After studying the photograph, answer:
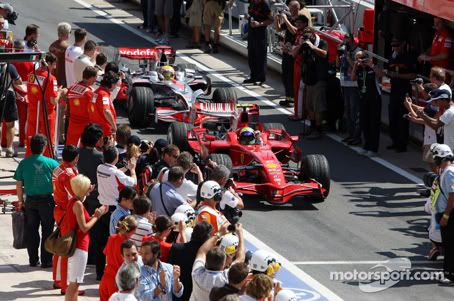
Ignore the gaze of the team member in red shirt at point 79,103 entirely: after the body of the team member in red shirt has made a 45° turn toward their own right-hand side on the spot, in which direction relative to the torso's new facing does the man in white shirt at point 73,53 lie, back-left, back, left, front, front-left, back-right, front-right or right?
left

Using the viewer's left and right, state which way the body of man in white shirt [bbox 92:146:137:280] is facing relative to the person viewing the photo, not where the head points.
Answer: facing away from the viewer and to the right of the viewer

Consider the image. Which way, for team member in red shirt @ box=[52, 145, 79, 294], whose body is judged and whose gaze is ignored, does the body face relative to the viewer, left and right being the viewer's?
facing away from the viewer and to the right of the viewer

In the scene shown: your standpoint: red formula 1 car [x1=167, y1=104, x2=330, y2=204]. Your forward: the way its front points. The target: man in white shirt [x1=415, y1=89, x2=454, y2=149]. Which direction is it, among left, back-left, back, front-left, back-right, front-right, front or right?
front-left

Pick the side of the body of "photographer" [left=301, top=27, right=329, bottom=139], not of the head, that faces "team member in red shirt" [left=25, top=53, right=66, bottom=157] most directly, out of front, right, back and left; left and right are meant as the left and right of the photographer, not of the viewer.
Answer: front

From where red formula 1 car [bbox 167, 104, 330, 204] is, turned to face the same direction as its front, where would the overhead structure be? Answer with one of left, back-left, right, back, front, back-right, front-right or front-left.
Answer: left

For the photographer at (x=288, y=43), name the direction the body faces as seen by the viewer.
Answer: to the viewer's left

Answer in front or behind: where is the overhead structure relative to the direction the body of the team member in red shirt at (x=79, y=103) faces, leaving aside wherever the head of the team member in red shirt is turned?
in front

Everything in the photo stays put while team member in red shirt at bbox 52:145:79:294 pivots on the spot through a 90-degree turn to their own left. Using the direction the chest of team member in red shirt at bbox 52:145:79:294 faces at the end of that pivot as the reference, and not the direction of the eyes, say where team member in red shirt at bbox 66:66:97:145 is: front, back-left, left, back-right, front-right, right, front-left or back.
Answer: front-right

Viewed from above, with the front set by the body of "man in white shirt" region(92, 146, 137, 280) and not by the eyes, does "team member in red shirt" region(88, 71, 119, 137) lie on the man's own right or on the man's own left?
on the man's own left

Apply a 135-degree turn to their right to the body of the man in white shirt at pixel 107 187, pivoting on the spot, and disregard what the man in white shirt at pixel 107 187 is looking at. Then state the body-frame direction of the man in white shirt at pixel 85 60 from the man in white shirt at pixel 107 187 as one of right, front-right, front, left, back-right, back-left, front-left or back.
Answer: back

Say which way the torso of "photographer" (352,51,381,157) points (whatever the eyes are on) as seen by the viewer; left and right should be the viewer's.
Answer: facing the viewer and to the left of the viewer

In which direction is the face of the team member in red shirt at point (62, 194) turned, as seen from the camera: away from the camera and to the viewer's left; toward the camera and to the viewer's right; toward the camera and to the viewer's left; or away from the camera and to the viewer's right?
away from the camera and to the viewer's right

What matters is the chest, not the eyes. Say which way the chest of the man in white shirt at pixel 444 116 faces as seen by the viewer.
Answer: to the viewer's left

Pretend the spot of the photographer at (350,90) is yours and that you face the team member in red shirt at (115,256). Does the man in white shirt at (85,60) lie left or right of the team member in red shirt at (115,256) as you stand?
right

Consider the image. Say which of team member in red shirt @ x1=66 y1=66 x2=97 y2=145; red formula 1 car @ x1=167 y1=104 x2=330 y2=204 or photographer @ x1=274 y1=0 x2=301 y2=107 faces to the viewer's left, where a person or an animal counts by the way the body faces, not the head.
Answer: the photographer
